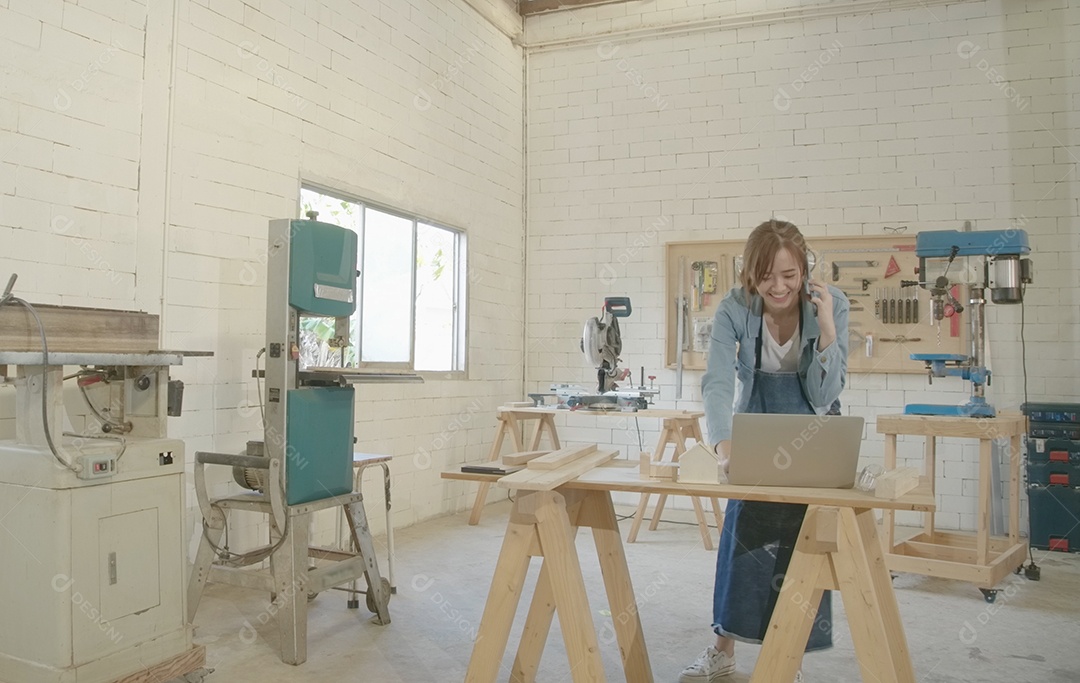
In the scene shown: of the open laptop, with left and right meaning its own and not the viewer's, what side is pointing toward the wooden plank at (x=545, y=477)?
left

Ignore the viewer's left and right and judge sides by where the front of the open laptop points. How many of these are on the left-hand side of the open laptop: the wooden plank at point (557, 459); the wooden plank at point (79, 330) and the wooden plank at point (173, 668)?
3

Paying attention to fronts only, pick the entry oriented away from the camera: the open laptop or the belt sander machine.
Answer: the open laptop

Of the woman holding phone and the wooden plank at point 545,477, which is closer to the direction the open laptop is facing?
the woman holding phone

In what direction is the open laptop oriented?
away from the camera

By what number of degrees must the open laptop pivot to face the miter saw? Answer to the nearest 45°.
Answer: approximately 45° to its left

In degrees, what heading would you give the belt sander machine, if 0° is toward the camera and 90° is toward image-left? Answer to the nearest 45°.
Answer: approximately 315°

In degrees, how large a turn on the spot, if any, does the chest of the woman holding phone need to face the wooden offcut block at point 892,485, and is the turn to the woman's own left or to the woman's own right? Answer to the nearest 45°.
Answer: approximately 45° to the woman's own left
